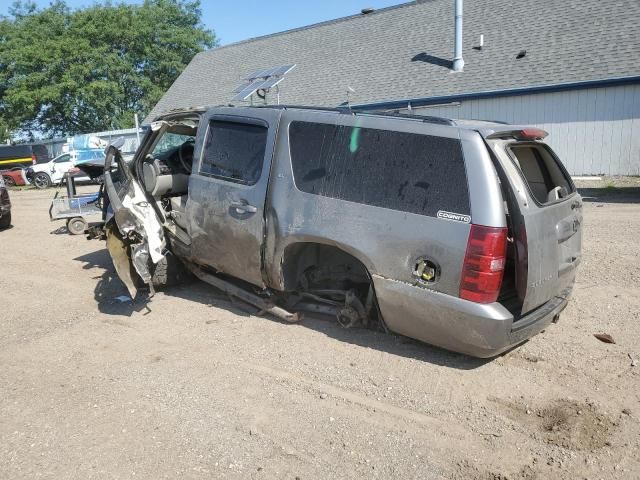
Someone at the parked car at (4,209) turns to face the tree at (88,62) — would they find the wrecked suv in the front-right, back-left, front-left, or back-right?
back-right

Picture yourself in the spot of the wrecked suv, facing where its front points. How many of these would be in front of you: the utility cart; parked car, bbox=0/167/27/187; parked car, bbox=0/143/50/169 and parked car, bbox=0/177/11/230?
4

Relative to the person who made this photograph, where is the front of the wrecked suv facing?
facing away from the viewer and to the left of the viewer

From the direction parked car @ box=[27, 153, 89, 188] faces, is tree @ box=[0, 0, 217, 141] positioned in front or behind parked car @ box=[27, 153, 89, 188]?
behind

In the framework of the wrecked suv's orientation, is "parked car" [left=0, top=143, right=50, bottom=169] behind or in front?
in front

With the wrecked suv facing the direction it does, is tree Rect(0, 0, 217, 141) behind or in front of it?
in front

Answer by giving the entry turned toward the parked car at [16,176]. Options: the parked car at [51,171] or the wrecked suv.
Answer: the wrecked suv

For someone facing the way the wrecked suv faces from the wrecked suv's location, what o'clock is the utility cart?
The utility cart is roughly at 12 o'clock from the wrecked suv.

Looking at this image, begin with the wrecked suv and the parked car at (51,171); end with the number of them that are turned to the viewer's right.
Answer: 0

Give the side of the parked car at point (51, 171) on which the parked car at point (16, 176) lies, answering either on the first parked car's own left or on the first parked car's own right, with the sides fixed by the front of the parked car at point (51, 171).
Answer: on the first parked car's own right

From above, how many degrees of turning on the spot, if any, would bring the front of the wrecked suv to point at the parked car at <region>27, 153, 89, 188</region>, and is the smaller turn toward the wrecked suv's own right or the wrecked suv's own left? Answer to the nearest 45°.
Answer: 0° — it already faces it

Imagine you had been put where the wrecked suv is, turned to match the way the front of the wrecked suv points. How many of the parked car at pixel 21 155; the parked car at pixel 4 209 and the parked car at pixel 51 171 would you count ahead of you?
3
